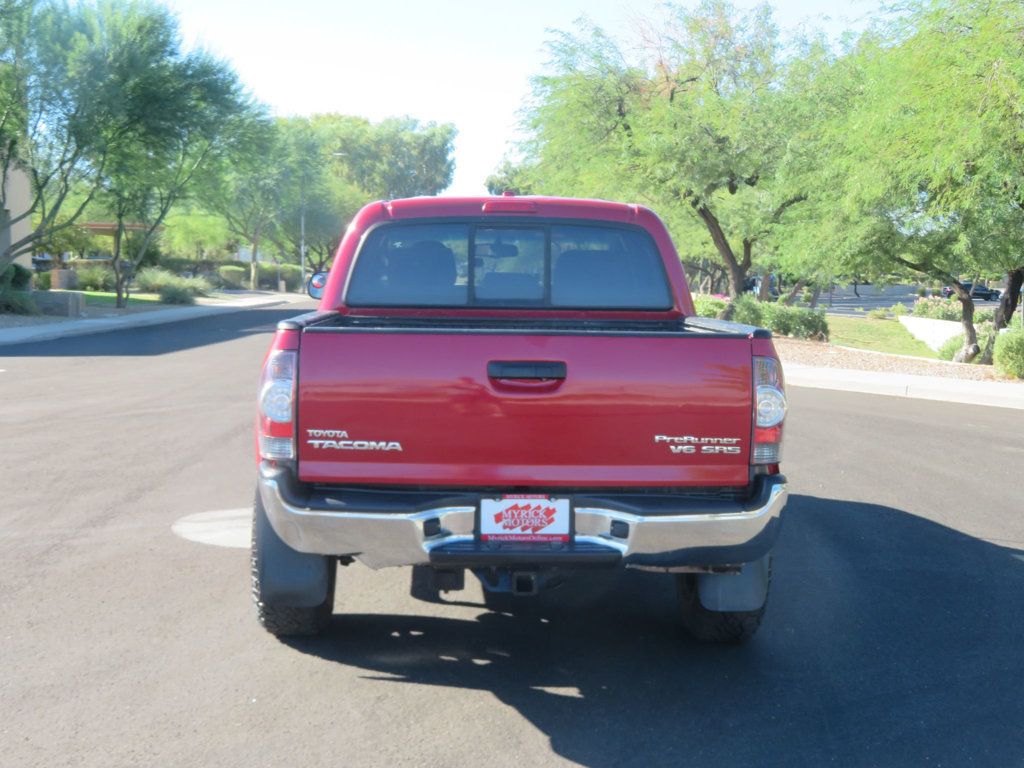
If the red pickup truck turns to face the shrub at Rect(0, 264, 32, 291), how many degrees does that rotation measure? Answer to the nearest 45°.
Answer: approximately 45° to its left

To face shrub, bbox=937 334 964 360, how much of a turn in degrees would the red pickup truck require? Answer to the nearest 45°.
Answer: approximately 45° to its right

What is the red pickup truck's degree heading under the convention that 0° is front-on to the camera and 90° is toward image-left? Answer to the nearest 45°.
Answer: approximately 180°

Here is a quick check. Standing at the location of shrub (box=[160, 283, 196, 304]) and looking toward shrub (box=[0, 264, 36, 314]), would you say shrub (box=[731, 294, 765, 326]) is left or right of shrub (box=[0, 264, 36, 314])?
left

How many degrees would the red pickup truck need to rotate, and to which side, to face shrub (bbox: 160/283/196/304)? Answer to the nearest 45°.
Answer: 0° — it already faces it

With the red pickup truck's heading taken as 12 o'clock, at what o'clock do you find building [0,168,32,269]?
The building is roughly at 11 o'clock from the red pickup truck.

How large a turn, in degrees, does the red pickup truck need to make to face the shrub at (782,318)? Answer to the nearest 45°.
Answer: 0° — it already faces it

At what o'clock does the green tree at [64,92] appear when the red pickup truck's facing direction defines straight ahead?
The green tree is roughly at 11 o'clock from the red pickup truck.

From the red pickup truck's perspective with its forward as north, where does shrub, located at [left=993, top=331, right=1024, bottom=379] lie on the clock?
The shrub is roughly at 1 o'clock from the red pickup truck.

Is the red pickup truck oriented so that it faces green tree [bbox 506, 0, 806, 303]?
yes
